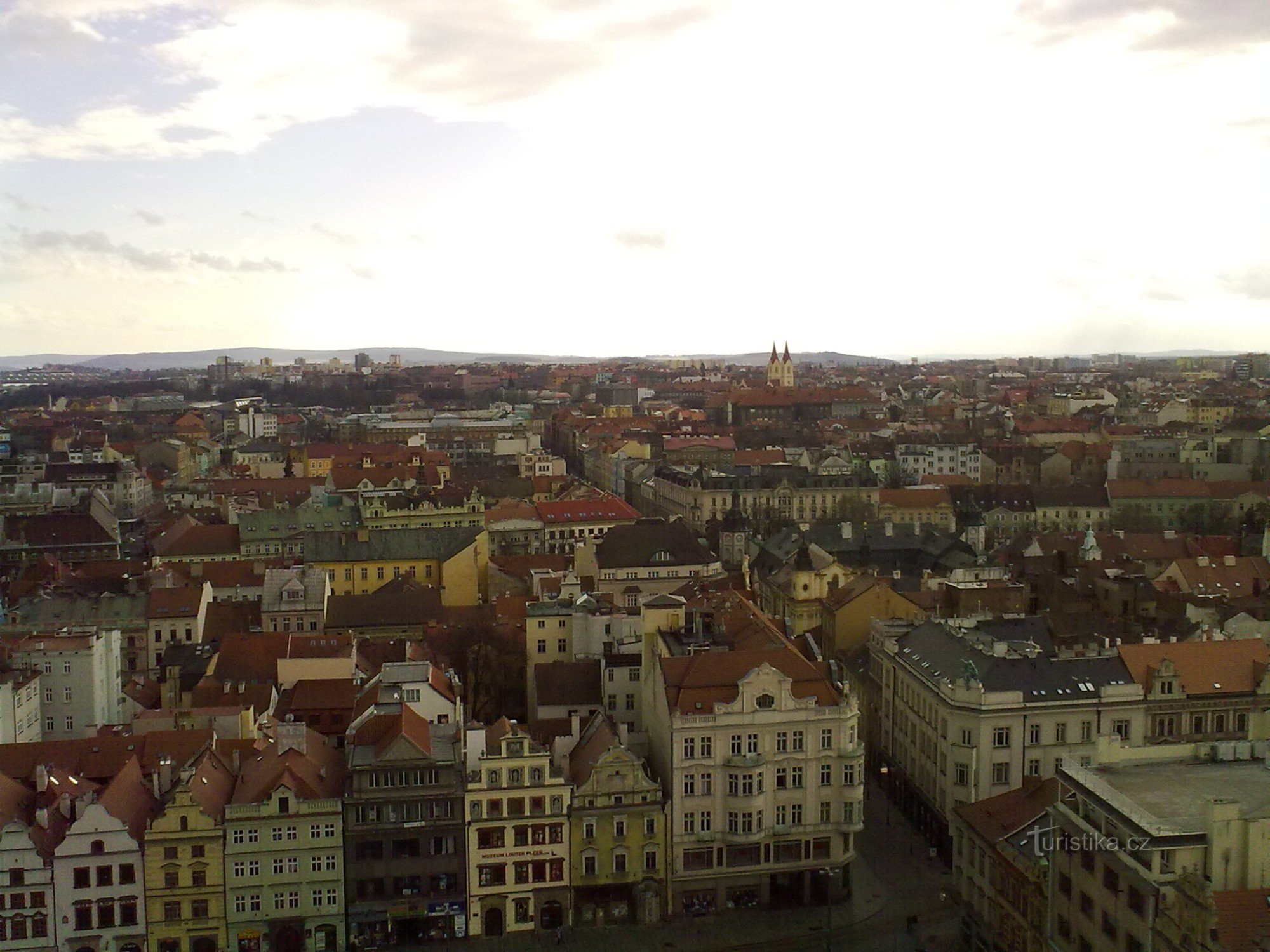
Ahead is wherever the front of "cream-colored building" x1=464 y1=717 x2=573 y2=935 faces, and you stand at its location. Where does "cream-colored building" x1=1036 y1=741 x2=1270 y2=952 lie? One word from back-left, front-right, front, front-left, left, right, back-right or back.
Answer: front-left

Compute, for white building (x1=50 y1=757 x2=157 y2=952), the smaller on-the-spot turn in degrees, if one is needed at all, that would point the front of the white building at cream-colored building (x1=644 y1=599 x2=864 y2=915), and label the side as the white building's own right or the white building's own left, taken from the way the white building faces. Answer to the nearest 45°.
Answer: approximately 90° to the white building's own left

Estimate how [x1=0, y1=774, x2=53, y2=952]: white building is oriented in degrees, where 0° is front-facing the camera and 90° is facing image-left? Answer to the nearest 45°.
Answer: approximately 0°

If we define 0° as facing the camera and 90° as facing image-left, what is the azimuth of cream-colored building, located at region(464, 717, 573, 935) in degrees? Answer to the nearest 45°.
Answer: approximately 0°

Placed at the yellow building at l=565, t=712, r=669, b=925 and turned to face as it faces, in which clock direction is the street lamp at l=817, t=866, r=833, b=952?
The street lamp is roughly at 9 o'clock from the yellow building.

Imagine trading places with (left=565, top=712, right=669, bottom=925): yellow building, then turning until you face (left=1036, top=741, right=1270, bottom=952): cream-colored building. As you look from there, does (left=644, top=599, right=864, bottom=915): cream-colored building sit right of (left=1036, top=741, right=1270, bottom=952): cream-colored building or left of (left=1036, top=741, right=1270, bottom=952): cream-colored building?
left

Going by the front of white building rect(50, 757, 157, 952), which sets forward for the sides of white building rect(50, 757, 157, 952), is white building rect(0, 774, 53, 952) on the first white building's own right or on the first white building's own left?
on the first white building's own right

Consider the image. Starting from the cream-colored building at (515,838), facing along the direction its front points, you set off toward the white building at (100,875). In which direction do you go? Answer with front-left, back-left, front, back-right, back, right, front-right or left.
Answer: right

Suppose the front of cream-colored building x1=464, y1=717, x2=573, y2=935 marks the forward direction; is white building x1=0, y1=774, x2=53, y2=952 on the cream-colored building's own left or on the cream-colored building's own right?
on the cream-colored building's own right
